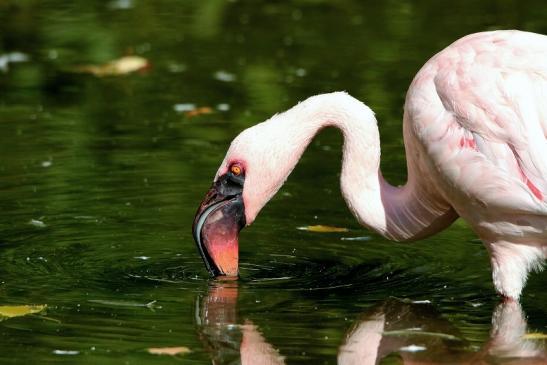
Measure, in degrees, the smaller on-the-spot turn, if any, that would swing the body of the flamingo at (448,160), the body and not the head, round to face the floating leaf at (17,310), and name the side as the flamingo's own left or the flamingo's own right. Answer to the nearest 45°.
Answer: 0° — it already faces it

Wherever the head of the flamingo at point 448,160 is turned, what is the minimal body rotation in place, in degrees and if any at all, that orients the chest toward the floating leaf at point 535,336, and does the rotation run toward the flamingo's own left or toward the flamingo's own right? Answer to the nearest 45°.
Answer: approximately 135° to the flamingo's own left

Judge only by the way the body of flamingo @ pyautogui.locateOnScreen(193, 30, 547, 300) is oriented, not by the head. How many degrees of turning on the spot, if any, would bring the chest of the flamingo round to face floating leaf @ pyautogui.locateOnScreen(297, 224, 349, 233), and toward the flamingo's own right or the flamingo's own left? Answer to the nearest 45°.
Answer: approximately 45° to the flamingo's own right

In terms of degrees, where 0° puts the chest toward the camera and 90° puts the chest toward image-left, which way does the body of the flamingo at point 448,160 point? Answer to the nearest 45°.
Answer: approximately 90°

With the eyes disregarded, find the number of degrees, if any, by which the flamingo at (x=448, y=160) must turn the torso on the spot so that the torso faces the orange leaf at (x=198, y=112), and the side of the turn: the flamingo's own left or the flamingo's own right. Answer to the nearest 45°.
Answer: approximately 45° to the flamingo's own right

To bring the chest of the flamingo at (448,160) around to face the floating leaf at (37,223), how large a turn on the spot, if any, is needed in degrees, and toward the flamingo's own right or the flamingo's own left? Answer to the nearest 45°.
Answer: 0° — it already faces it

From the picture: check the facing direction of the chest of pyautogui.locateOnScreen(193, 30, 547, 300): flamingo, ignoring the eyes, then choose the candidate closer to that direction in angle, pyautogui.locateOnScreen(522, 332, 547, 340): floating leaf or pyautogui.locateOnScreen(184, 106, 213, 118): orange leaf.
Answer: the orange leaf

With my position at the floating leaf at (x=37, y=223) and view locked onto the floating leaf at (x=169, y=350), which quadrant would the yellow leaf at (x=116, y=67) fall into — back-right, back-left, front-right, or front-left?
back-left

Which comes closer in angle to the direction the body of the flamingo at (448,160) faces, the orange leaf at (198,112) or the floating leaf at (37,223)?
the floating leaf
